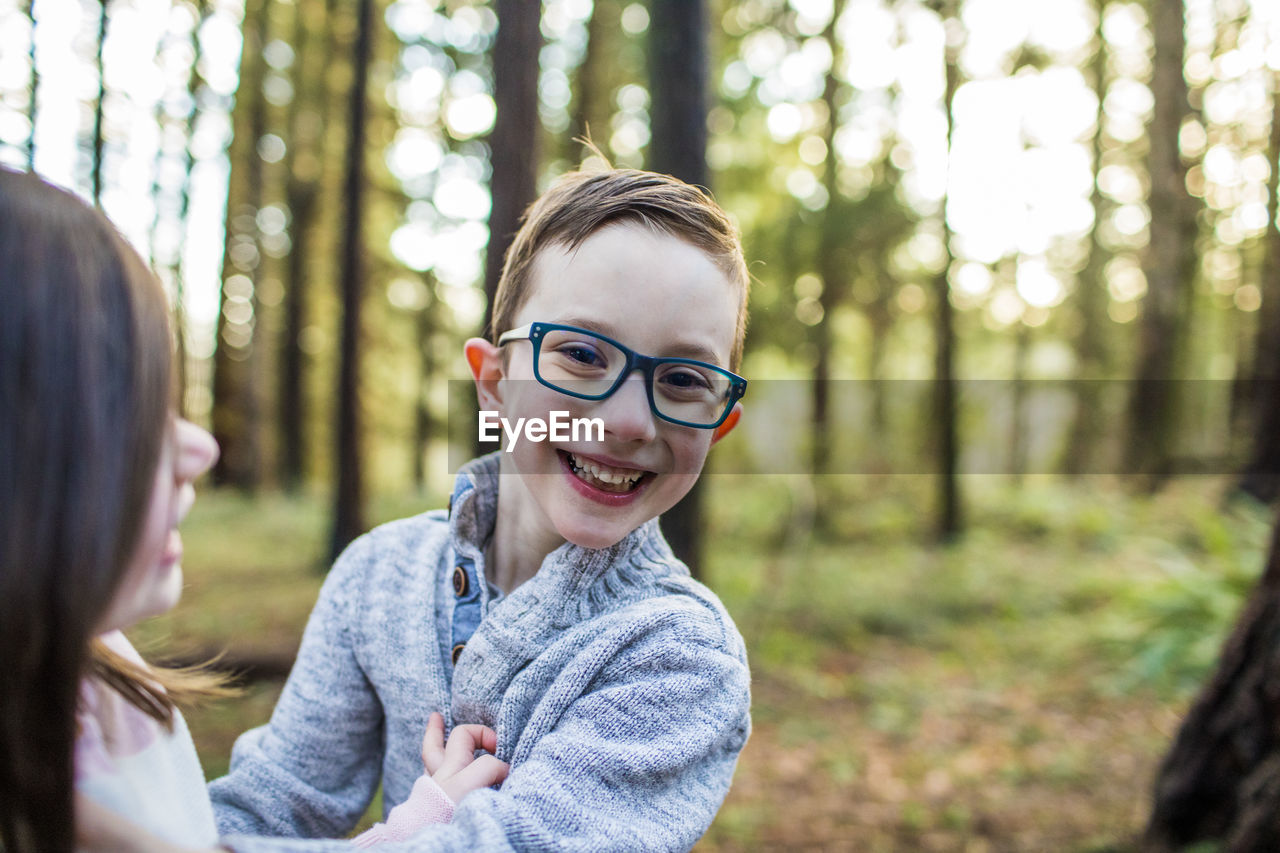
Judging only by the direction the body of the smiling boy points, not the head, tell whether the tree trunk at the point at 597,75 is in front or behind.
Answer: behind

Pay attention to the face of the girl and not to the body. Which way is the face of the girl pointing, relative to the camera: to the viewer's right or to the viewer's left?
to the viewer's right

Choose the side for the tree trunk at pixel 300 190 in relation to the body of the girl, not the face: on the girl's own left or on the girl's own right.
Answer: on the girl's own left

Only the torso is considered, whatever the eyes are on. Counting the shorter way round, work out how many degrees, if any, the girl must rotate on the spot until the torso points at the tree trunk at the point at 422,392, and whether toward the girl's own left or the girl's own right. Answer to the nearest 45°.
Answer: approximately 90° to the girl's own left

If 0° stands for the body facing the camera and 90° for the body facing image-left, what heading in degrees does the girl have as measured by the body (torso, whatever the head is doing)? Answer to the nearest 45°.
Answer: approximately 270°

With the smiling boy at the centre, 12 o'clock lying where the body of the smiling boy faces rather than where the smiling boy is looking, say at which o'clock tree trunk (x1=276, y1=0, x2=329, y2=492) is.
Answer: The tree trunk is roughly at 4 o'clock from the smiling boy.

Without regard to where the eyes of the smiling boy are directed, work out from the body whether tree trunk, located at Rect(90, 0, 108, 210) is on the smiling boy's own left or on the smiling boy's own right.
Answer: on the smiling boy's own right

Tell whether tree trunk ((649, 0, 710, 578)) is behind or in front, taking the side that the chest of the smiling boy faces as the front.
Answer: behind
